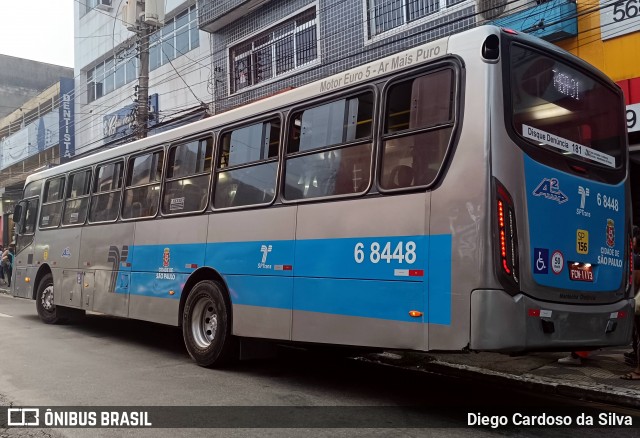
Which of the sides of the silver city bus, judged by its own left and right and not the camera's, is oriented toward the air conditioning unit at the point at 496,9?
right

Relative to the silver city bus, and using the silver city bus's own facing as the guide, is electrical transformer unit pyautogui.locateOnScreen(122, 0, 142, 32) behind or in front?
in front

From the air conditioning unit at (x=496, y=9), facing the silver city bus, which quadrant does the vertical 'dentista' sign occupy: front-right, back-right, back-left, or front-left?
back-right

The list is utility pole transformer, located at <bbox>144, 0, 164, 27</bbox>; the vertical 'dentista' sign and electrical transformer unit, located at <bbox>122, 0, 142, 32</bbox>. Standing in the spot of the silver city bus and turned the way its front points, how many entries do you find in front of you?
3

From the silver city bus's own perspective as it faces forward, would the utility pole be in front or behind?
in front

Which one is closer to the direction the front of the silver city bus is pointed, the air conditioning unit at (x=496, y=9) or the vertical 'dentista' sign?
the vertical 'dentista' sign

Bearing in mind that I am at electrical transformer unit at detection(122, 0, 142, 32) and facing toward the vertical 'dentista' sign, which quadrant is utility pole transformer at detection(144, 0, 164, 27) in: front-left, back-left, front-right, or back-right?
back-right

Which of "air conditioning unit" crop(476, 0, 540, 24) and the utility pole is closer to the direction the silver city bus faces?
the utility pole

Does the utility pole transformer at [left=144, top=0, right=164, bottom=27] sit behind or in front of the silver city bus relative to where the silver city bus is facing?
in front

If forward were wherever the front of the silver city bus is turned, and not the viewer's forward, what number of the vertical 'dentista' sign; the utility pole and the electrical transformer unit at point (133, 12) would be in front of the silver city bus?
3

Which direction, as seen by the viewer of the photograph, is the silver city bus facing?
facing away from the viewer and to the left of the viewer

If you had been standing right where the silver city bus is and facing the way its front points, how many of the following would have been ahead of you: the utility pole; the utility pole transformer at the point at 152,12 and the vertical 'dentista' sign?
3
